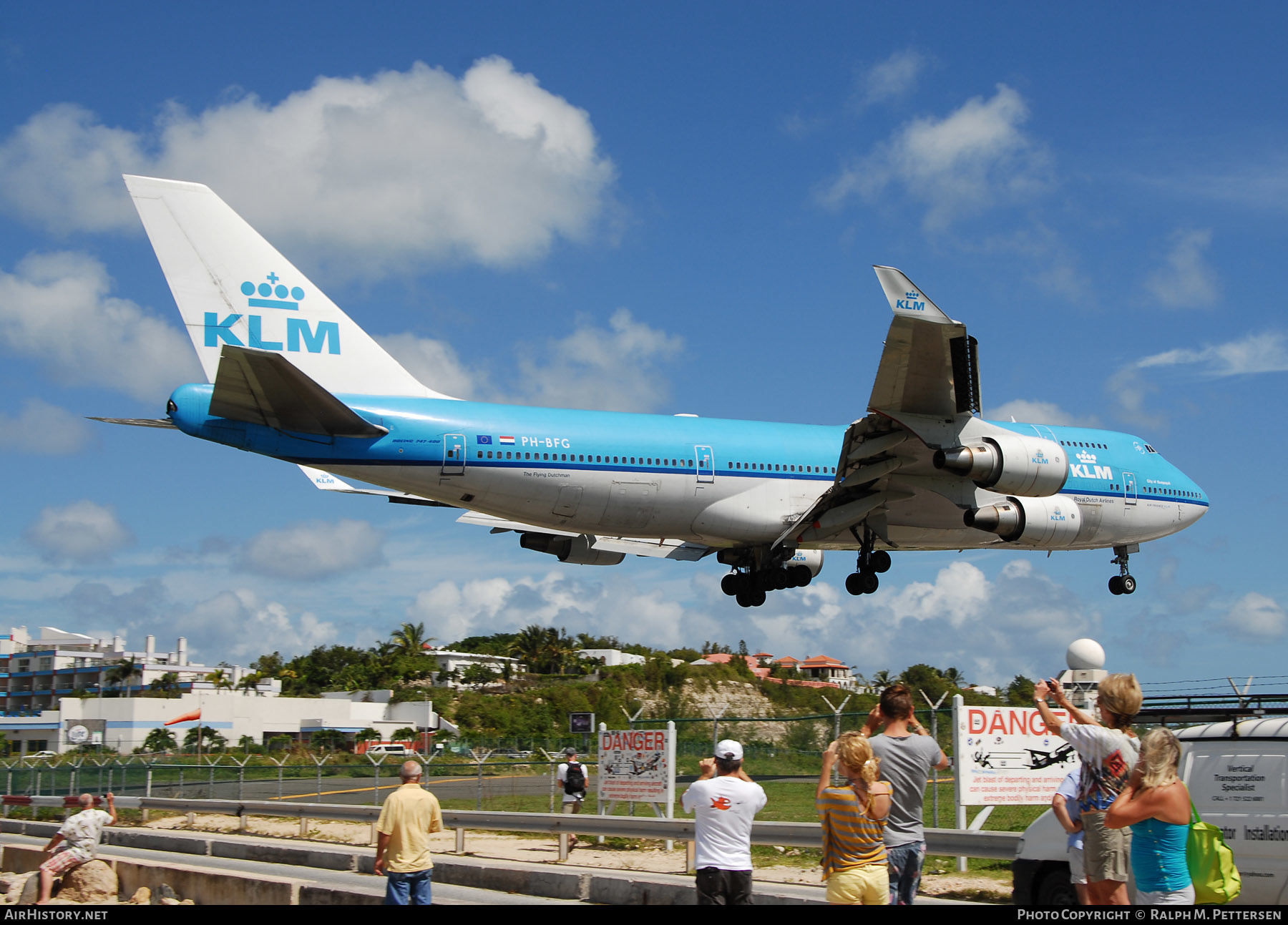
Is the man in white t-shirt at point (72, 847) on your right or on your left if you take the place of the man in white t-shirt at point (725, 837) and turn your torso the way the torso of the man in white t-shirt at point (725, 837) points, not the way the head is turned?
on your left

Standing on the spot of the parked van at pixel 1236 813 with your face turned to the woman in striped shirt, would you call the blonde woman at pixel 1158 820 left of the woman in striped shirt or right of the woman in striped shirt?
left

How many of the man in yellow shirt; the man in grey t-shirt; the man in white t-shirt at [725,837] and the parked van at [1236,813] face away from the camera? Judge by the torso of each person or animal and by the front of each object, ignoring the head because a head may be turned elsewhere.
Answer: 3

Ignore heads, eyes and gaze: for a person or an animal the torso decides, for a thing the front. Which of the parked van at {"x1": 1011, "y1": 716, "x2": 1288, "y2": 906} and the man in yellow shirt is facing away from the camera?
the man in yellow shirt

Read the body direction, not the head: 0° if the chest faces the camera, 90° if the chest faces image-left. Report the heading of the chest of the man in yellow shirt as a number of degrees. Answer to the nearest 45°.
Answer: approximately 180°

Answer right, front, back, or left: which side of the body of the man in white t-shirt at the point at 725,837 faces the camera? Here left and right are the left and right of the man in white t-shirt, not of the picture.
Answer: back

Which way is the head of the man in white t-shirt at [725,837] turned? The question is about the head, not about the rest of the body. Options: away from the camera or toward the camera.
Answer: away from the camera

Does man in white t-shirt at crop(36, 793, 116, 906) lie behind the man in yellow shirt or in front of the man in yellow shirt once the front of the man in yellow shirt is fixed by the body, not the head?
in front

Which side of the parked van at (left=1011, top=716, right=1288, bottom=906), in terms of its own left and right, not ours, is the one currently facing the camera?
left

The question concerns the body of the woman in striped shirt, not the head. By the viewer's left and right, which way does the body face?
facing away from the viewer and to the left of the viewer

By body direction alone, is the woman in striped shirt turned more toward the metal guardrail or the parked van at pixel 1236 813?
the metal guardrail

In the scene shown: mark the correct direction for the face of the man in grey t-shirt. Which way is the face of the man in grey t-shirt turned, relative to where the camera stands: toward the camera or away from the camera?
away from the camera

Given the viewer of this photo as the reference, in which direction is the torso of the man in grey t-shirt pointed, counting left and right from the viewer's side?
facing away from the viewer
